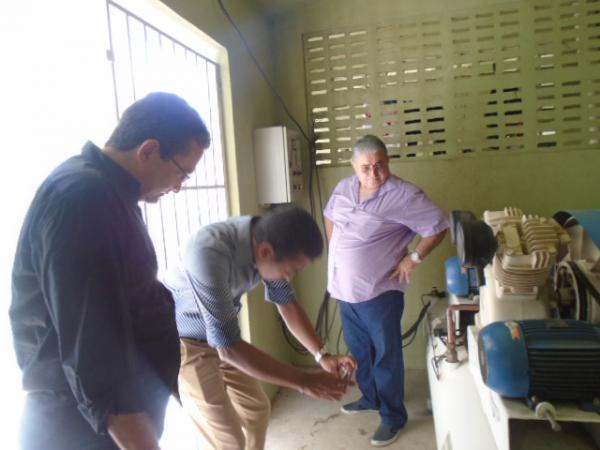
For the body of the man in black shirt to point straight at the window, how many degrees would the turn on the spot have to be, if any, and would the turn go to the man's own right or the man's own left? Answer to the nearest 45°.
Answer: approximately 90° to the man's own left

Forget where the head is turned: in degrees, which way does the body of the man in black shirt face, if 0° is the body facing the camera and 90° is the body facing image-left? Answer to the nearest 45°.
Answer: approximately 270°

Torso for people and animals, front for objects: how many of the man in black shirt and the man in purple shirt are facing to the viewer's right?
1

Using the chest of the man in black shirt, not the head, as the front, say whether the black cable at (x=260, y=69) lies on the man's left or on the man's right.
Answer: on the man's left

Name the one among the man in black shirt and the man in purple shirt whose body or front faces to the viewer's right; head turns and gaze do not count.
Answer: the man in black shirt

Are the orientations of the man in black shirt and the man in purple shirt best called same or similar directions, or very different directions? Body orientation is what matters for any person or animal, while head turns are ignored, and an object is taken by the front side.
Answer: very different directions

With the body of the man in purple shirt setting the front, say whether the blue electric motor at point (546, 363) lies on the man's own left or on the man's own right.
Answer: on the man's own left

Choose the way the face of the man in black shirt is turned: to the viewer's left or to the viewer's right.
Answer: to the viewer's right

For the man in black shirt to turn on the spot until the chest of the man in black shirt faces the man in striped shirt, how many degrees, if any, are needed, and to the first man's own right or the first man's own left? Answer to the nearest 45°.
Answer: approximately 45° to the first man's own left
